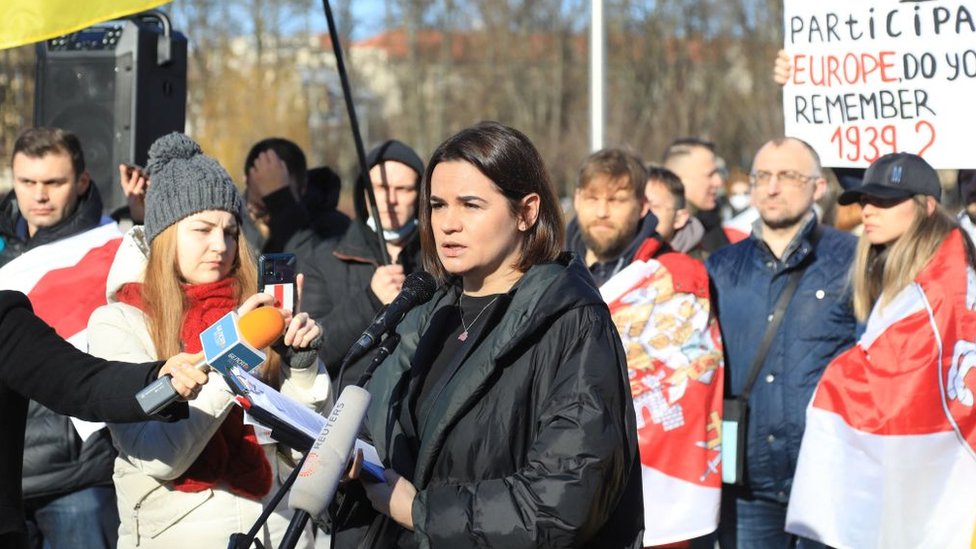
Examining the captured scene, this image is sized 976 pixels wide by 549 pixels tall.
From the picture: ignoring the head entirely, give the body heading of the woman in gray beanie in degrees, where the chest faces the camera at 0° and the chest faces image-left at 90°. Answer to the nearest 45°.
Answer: approximately 315°

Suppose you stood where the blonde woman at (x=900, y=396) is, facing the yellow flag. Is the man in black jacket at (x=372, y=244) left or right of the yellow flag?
right

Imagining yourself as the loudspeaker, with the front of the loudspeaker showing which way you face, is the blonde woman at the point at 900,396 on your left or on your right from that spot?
on your left

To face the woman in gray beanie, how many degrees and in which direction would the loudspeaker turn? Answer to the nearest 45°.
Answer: approximately 45° to its left

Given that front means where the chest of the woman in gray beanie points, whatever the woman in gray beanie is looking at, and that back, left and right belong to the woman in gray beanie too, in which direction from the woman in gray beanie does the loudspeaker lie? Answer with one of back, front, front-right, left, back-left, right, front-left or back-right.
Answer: back-left

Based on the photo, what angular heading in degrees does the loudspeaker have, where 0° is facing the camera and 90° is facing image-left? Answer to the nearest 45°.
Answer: approximately 45°
